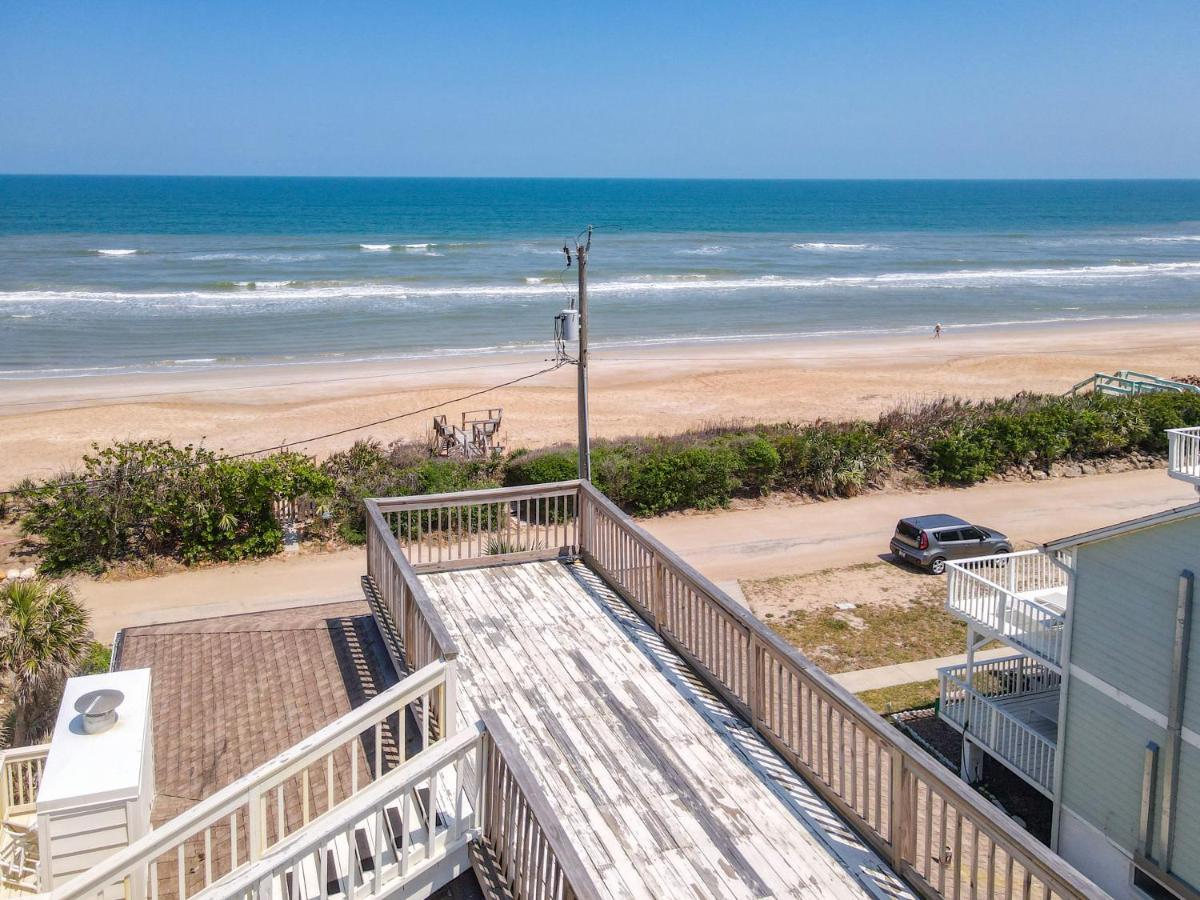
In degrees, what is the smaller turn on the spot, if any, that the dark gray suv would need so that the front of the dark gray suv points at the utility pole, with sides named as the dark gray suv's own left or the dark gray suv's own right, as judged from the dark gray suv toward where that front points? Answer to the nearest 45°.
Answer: approximately 180°

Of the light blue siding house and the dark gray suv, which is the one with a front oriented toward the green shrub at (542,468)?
the light blue siding house

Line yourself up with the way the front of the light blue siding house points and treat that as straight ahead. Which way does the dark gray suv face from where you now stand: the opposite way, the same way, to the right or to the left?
to the right

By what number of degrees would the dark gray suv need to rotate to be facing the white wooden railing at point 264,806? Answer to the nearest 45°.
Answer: approximately 135° to its right

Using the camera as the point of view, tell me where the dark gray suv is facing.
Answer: facing away from the viewer and to the right of the viewer

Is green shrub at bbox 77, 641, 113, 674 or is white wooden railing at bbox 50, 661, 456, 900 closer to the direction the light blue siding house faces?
the green shrub

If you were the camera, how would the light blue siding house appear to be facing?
facing away from the viewer and to the left of the viewer

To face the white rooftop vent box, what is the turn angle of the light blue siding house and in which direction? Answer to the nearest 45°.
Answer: approximately 90° to its left

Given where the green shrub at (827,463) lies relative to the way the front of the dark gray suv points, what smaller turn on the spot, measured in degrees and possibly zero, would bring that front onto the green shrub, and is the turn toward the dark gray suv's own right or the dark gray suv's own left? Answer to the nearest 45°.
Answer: approximately 90° to the dark gray suv's own left

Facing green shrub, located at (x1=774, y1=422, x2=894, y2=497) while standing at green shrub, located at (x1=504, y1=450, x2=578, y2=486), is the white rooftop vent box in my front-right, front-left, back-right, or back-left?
back-right

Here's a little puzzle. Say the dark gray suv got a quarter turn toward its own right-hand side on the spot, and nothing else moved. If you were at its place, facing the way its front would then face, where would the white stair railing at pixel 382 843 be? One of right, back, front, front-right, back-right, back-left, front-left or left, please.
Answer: front-right

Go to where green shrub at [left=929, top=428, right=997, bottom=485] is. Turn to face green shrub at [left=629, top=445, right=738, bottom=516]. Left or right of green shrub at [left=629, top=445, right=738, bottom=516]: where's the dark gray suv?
left

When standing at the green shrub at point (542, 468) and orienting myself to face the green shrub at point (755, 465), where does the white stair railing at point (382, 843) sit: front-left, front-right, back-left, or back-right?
back-right

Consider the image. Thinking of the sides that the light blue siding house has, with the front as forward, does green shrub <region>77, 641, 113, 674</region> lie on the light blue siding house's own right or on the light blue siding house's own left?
on the light blue siding house's own left

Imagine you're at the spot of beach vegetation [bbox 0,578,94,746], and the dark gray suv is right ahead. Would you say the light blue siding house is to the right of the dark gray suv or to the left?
right
